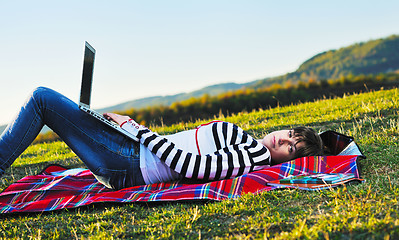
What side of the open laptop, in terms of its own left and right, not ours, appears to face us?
right
